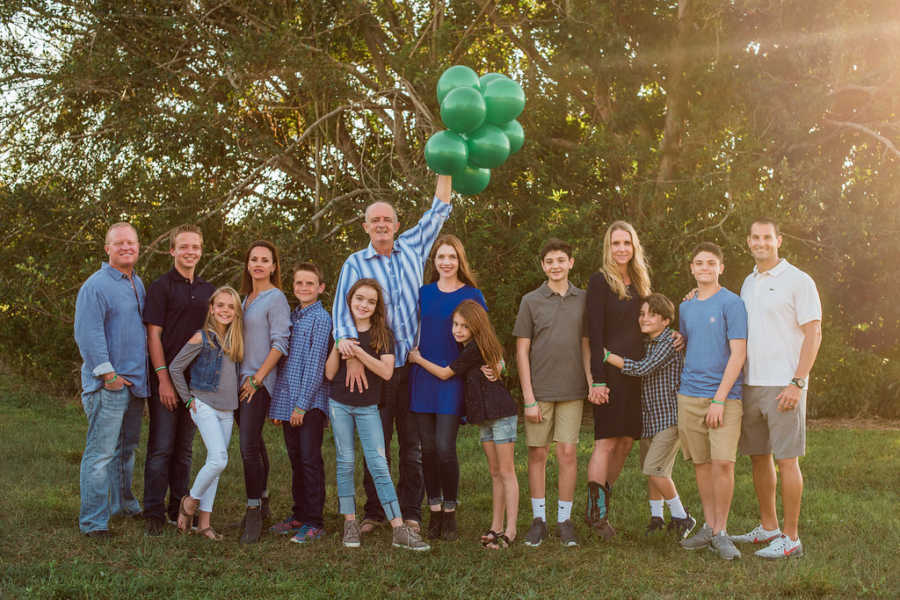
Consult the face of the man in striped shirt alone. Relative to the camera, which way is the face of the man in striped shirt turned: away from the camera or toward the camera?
toward the camera

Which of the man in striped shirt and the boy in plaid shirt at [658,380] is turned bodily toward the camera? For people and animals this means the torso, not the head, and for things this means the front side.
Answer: the man in striped shirt

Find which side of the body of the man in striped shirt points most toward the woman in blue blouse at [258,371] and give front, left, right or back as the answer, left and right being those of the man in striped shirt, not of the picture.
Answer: right

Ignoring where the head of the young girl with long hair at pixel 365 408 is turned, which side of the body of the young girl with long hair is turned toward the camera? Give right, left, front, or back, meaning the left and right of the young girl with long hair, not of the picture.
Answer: front

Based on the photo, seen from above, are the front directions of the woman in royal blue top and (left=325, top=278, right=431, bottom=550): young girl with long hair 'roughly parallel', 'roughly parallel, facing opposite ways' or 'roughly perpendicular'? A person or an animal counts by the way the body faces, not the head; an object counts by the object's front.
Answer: roughly parallel

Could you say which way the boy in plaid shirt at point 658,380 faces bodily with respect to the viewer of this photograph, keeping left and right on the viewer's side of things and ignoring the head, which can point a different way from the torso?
facing to the left of the viewer

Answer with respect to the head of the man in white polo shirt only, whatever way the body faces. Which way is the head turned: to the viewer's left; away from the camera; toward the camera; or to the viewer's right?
toward the camera

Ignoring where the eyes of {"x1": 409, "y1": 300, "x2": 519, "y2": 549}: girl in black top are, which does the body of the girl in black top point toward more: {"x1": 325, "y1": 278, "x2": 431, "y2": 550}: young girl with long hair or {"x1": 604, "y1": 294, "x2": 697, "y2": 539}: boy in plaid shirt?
the young girl with long hair

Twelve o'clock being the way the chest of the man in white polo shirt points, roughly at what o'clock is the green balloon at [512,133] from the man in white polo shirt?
The green balloon is roughly at 2 o'clock from the man in white polo shirt.

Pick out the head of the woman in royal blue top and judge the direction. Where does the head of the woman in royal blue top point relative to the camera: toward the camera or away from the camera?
toward the camera

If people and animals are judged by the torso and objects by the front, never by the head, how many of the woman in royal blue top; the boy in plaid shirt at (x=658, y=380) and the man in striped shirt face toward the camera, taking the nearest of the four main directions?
2

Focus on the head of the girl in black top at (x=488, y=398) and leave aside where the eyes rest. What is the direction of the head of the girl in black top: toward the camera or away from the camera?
toward the camera

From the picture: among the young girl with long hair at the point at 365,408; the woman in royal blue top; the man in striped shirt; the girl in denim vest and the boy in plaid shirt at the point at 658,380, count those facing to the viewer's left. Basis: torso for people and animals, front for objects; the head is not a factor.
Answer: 1
